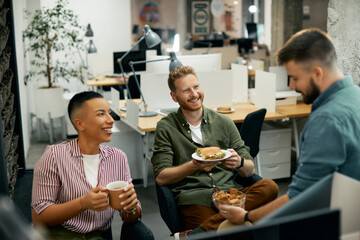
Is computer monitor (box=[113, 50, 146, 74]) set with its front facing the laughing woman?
yes

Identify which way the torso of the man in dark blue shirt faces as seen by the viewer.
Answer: to the viewer's left

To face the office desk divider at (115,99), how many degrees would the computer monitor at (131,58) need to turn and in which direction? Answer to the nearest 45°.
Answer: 0° — it already faces it

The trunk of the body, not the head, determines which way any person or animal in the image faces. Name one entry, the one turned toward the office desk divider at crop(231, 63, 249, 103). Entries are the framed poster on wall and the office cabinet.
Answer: the framed poster on wall

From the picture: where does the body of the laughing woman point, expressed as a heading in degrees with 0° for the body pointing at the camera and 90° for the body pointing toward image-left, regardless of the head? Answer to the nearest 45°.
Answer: approximately 315°

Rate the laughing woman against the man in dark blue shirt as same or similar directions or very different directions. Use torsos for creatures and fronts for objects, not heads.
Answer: very different directions

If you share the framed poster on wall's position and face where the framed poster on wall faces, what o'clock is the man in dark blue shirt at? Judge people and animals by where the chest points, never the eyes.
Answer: The man in dark blue shirt is roughly at 12 o'clock from the framed poster on wall.

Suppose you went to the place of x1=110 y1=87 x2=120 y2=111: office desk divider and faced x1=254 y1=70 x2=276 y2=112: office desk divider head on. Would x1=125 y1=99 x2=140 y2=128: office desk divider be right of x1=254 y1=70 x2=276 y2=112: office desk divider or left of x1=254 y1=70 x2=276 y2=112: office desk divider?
right

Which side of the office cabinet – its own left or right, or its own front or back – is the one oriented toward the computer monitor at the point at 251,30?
back
